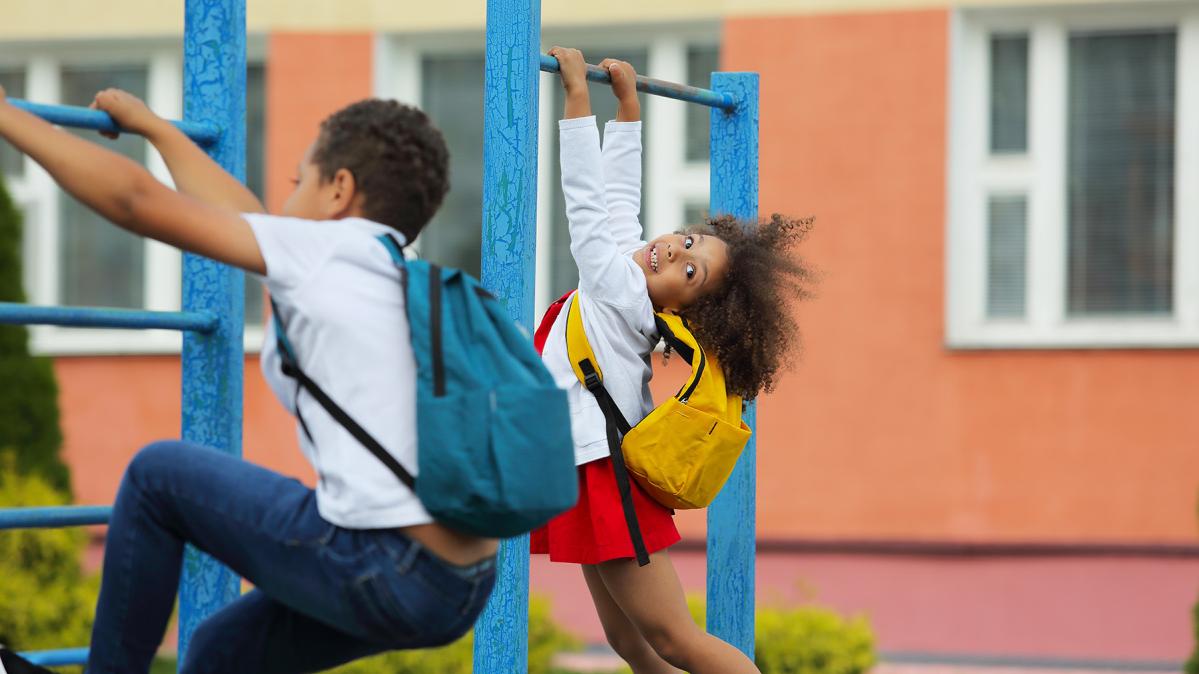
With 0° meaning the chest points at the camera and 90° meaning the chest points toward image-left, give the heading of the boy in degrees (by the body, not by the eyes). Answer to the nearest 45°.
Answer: approximately 90°

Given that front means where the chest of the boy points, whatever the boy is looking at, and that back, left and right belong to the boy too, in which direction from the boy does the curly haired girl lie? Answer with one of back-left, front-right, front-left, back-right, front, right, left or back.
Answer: back-right

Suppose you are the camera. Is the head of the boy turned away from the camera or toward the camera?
away from the camera

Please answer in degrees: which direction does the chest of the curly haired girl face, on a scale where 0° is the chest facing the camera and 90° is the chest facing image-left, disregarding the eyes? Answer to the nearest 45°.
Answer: approximately 90°
